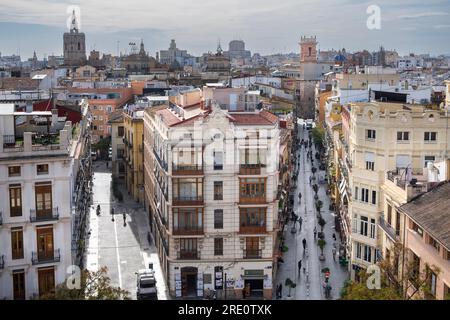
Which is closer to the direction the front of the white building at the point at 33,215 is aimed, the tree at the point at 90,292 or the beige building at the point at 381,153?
the tree

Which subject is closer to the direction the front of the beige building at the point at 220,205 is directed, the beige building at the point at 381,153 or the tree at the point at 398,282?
the tree

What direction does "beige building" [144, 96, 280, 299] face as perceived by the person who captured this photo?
facing the viewer

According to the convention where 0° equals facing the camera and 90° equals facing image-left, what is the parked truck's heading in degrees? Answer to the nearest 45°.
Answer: approximately 0°

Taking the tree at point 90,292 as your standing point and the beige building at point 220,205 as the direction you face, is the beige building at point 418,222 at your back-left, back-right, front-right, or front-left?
front-right

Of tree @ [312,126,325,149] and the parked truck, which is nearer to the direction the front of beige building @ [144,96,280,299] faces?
the parked truck

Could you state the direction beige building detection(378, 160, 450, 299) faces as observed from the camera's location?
facing the viewer and to the left of the viewer

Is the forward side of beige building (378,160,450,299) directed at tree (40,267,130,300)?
yes
